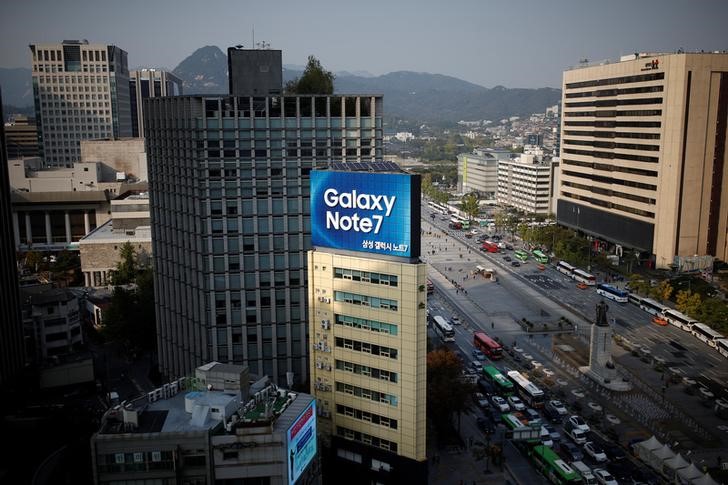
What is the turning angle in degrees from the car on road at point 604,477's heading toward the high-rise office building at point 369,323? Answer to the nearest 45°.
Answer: approximately 90° to its right

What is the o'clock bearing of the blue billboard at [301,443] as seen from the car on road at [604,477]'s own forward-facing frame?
The blue billboard is roughly at 3 o'clock from the car on road.

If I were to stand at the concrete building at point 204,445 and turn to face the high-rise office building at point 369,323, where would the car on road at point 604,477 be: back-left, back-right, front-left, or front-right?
front-right

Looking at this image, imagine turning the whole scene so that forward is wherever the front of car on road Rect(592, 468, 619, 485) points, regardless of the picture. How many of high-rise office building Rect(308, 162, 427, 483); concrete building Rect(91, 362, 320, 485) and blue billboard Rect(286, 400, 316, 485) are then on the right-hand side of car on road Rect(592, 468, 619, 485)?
3

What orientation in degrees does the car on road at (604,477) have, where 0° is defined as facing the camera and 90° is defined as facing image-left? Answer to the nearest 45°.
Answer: approximately 315°

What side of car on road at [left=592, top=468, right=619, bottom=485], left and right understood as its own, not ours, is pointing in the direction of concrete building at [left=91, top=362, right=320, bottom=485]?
right
